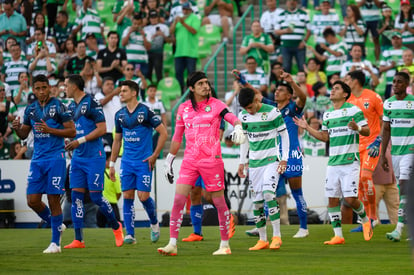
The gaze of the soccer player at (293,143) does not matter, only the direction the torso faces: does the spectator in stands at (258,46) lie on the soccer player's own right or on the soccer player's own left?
on the soccer player's own right

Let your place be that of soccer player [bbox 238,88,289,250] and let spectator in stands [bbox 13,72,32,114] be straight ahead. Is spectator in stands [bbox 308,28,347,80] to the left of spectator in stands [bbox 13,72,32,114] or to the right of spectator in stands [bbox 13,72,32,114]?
right

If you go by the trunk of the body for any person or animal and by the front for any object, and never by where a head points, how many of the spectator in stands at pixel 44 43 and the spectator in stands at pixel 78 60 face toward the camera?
2

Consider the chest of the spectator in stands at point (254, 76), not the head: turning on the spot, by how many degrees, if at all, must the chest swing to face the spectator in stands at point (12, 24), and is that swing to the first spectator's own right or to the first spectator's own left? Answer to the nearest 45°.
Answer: approximately 135° to the first spectator's own right

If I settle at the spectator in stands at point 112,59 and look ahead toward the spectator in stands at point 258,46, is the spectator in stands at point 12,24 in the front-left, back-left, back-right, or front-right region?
back-left

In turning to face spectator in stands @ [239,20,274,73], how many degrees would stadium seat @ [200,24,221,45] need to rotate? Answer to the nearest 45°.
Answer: approximately 45° to its left

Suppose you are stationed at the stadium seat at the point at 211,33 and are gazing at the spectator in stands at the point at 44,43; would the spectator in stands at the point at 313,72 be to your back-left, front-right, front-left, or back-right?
back-left
